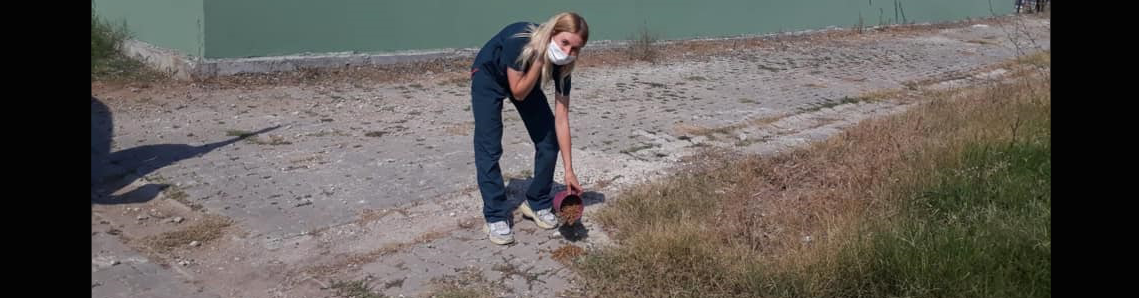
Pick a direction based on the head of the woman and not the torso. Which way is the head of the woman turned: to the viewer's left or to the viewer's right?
to the viewer's right

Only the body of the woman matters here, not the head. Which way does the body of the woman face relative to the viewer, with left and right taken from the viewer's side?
facing the viewer and to the right of the viewer
